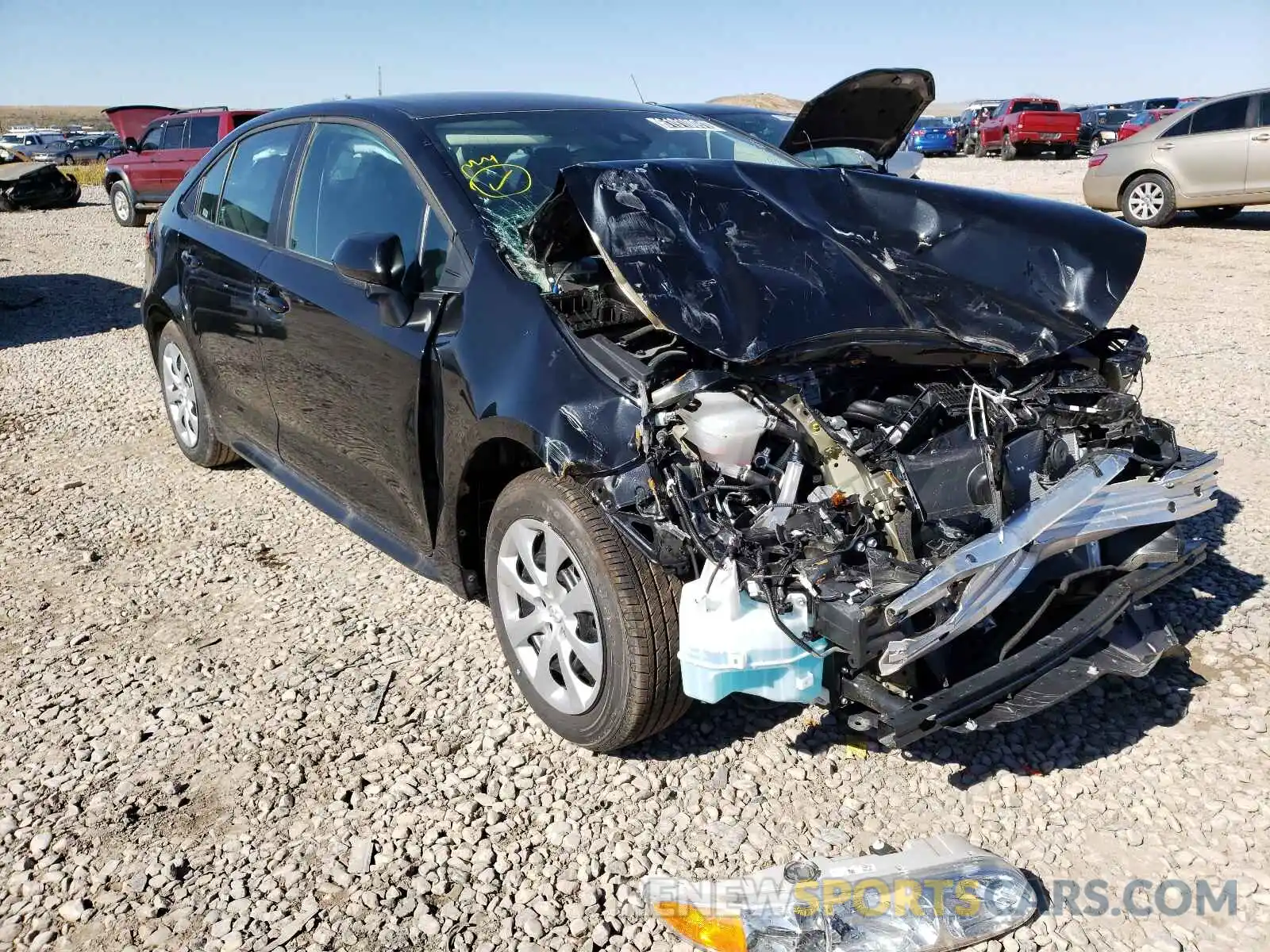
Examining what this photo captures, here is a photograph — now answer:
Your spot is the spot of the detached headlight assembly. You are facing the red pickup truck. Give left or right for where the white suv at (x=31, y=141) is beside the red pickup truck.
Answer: left

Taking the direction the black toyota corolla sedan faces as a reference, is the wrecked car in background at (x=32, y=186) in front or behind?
behind

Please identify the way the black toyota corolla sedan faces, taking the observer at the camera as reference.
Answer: facing the viewer and to the right of the viewer

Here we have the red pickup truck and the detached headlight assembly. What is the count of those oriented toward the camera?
1

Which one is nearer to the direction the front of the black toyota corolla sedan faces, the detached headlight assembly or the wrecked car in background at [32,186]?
the detached headlight assembly

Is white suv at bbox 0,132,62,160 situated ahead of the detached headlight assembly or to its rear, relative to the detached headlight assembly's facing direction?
to the rear

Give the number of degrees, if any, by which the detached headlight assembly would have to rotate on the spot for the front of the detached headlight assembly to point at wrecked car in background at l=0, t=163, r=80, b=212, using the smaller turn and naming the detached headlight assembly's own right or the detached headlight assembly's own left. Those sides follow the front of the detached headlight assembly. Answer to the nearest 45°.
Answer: approximately 135° to the detached headlight assembly's own right

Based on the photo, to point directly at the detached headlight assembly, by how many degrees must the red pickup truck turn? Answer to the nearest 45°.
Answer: approximately 135° to its left

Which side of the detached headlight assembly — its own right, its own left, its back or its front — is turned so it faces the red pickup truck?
back

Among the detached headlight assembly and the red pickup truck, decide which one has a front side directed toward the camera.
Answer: the detached headlight assembly

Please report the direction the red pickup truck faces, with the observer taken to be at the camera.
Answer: facing away from the viewer and to the left of the viewer

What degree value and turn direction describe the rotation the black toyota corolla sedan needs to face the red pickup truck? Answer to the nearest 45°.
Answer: approximately 135° to its left

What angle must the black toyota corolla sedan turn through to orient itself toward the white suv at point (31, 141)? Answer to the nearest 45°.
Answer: approximately 180°

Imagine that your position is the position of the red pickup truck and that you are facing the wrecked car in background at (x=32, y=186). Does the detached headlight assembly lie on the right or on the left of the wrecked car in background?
left

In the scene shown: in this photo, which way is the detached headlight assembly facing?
toward the camera
